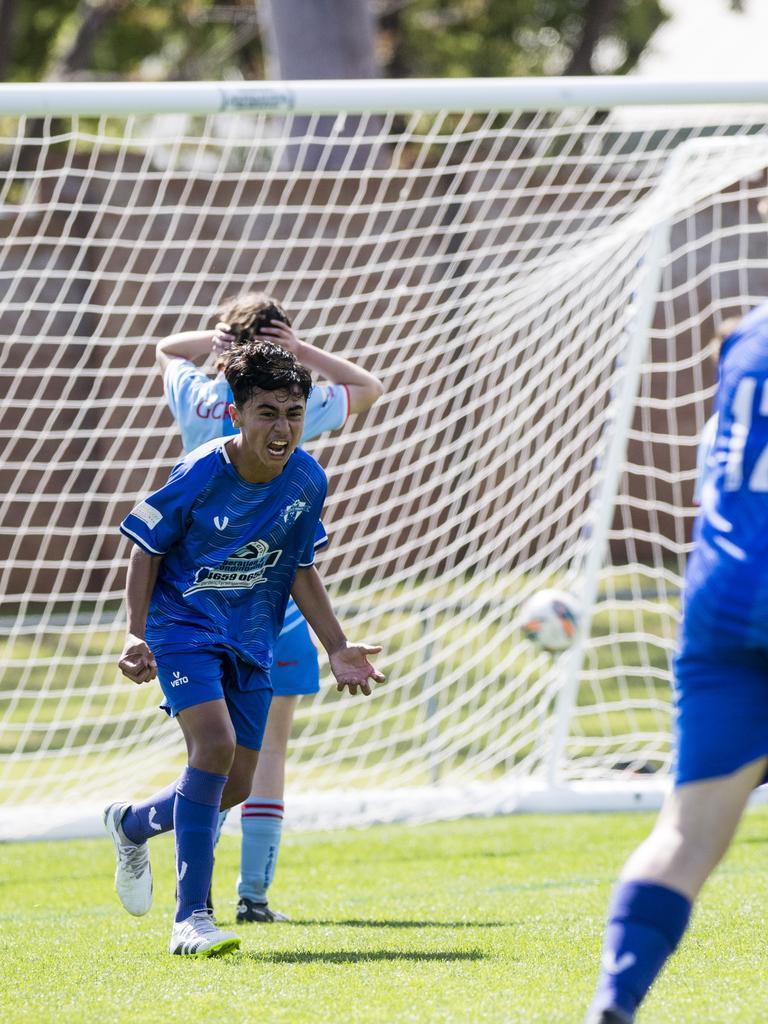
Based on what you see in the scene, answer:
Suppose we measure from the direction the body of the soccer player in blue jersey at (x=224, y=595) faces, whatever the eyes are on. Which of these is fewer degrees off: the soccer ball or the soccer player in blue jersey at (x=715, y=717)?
the soccer player in blue jersey

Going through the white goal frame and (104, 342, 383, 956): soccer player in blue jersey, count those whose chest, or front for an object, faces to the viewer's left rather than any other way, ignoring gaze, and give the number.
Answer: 0

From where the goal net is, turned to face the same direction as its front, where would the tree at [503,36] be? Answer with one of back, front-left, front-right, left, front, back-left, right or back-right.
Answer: back

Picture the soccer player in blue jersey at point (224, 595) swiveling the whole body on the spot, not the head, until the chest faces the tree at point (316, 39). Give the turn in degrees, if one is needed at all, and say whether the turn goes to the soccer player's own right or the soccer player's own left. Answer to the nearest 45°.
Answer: approximately 135° to the soccer player's own left

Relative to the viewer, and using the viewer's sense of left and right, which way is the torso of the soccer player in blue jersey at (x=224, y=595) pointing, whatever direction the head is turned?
facing the viewer and to the right of the viewer

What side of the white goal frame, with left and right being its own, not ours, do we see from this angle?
front

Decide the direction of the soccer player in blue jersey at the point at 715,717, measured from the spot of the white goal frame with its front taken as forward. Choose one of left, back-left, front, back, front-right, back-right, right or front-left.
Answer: front

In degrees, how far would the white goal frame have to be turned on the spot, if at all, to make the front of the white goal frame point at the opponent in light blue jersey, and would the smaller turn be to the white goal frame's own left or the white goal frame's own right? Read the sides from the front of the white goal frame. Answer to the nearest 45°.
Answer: approximately 45° to the white goal frame's own right

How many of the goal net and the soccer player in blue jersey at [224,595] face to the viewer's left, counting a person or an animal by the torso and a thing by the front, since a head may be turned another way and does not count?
0

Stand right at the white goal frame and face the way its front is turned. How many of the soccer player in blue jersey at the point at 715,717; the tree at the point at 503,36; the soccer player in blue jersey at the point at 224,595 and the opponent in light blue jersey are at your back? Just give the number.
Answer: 1

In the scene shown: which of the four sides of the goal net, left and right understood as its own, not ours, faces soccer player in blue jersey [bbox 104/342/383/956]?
front
